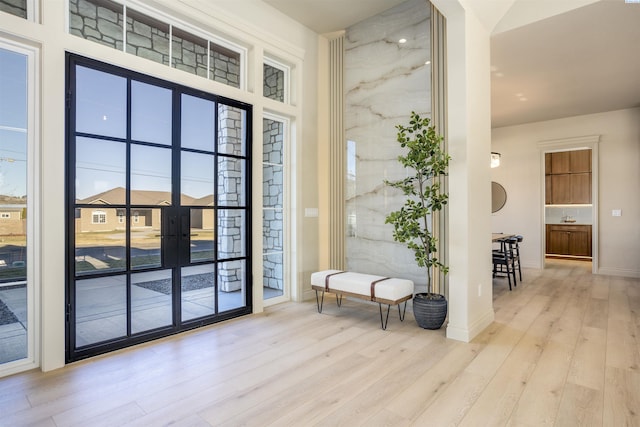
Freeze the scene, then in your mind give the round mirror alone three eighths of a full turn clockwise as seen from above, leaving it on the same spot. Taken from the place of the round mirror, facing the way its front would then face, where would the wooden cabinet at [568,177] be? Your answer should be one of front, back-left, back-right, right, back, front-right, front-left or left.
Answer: right

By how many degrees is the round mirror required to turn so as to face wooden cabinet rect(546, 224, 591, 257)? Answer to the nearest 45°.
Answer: approximately 135° to its left

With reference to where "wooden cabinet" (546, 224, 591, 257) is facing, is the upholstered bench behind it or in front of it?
in front

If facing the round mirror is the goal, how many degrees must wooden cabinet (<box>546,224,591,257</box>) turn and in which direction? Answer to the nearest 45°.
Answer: approximately 45° to its right

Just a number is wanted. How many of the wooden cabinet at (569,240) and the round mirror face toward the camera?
2

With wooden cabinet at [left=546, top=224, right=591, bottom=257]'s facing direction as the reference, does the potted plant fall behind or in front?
in front

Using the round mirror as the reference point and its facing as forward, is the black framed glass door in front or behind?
in front

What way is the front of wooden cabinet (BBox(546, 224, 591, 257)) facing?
toward the camera

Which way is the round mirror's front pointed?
toward the camera

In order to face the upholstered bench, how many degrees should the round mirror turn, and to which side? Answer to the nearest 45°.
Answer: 0° — it already faces it
